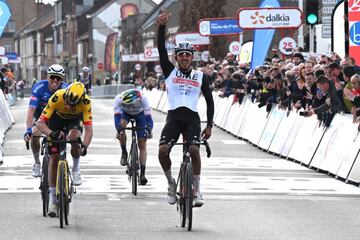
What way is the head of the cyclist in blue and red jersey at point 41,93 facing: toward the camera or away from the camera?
toward the camera

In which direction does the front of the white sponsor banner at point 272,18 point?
toward the camera

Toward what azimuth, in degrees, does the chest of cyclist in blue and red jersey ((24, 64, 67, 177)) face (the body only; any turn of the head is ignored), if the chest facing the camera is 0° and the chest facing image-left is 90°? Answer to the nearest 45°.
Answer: approximately 0°

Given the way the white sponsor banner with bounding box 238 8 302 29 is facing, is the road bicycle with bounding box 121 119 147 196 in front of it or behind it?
in front

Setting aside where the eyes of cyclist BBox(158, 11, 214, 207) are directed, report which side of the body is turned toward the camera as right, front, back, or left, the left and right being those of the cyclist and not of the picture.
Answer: front

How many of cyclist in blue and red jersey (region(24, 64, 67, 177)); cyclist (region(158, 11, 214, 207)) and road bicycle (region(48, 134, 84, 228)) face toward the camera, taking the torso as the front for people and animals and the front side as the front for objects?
3

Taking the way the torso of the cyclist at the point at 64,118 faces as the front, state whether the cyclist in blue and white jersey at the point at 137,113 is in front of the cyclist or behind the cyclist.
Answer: behind

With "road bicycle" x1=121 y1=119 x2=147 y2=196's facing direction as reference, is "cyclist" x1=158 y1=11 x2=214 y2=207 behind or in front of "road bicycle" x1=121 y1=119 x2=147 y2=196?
in front

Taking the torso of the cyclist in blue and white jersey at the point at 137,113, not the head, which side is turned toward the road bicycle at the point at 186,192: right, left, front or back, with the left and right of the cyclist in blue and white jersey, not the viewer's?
front

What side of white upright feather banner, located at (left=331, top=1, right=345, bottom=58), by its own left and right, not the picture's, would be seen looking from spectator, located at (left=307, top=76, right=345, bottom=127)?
front

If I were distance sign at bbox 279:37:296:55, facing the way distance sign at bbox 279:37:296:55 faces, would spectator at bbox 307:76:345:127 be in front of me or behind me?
in front

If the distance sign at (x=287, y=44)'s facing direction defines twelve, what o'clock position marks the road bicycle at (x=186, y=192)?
The road bicycle is roughly at 12 o'clock from the distance sign.

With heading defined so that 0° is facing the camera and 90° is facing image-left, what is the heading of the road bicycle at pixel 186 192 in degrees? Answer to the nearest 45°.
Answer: approximately 0°

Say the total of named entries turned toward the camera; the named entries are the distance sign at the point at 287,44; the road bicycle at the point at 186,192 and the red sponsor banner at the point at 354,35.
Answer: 3
